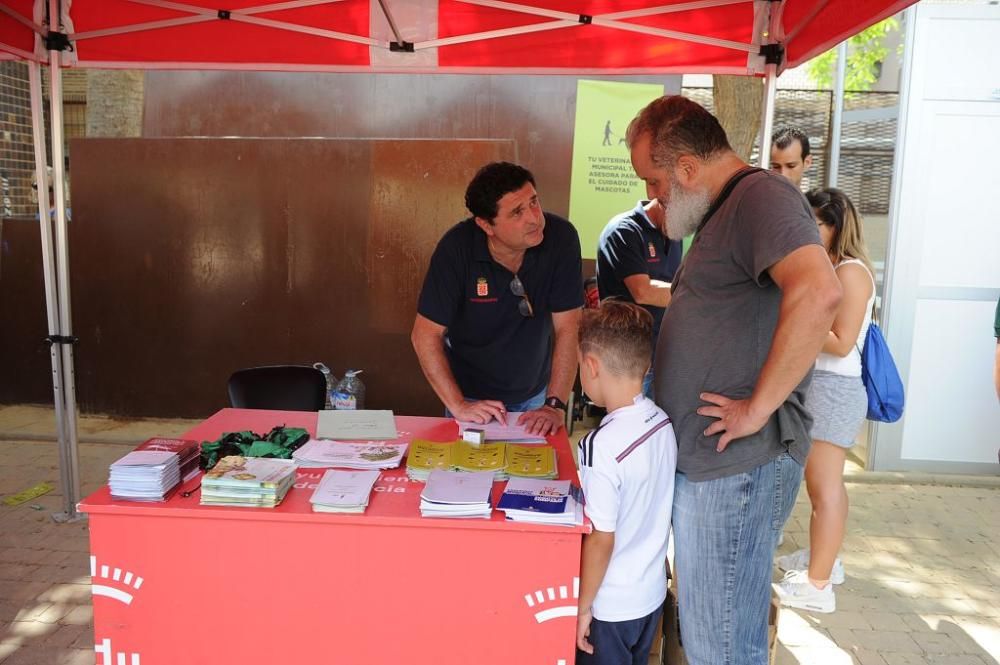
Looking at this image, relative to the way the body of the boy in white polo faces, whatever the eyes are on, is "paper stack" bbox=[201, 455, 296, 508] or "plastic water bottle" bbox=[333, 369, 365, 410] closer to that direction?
the plastic water bottle

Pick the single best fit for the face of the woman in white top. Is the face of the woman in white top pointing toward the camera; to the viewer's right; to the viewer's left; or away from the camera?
to the viewer's left

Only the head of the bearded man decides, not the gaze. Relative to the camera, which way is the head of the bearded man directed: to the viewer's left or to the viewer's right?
to the viewer's left

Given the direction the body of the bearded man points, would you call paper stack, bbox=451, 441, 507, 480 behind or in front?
in front

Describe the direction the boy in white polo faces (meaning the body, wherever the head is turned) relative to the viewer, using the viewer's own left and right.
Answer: facing away from the viewer and to the left of the viewer

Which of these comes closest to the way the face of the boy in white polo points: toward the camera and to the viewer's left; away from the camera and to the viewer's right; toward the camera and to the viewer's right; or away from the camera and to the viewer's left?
away from the camera and to the viewer's left

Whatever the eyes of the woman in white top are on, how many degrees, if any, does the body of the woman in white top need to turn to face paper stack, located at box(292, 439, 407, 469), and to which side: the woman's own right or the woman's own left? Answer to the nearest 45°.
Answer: approximately 45° to the woman's own left

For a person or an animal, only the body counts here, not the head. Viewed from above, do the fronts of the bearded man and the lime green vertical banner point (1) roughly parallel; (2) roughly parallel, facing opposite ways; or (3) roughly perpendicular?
roughly perpendicular

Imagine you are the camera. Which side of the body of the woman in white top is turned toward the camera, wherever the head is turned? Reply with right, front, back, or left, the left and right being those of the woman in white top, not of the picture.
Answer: left

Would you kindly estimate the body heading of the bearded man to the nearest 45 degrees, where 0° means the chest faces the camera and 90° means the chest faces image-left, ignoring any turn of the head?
approximately 90°

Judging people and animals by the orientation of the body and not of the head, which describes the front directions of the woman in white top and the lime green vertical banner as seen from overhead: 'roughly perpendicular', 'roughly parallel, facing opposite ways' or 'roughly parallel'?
roughly perpendicular
